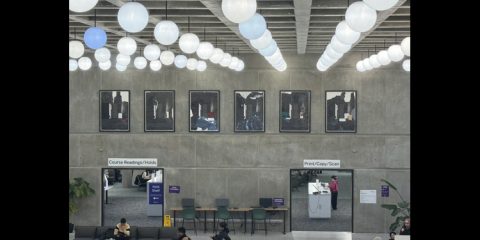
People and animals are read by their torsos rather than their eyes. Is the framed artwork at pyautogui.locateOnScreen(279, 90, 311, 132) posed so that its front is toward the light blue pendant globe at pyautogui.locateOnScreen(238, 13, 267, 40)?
yes

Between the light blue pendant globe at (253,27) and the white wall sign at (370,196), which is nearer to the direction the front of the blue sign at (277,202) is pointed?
the light blue pendant globe

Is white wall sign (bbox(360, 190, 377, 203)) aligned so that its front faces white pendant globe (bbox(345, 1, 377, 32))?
yes

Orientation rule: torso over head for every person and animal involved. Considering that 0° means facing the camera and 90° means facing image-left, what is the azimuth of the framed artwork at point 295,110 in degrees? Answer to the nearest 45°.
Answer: approximately 0°

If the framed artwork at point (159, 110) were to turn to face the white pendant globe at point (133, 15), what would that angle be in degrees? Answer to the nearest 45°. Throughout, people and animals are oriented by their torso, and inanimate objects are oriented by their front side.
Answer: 0° — it already faces it

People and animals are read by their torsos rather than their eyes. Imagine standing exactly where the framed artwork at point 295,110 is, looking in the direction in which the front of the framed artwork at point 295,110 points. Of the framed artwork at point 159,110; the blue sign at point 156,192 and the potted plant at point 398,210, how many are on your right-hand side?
2

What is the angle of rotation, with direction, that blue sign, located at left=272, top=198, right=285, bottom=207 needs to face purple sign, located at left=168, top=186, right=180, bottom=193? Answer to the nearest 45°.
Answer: approximately 90° to its right
